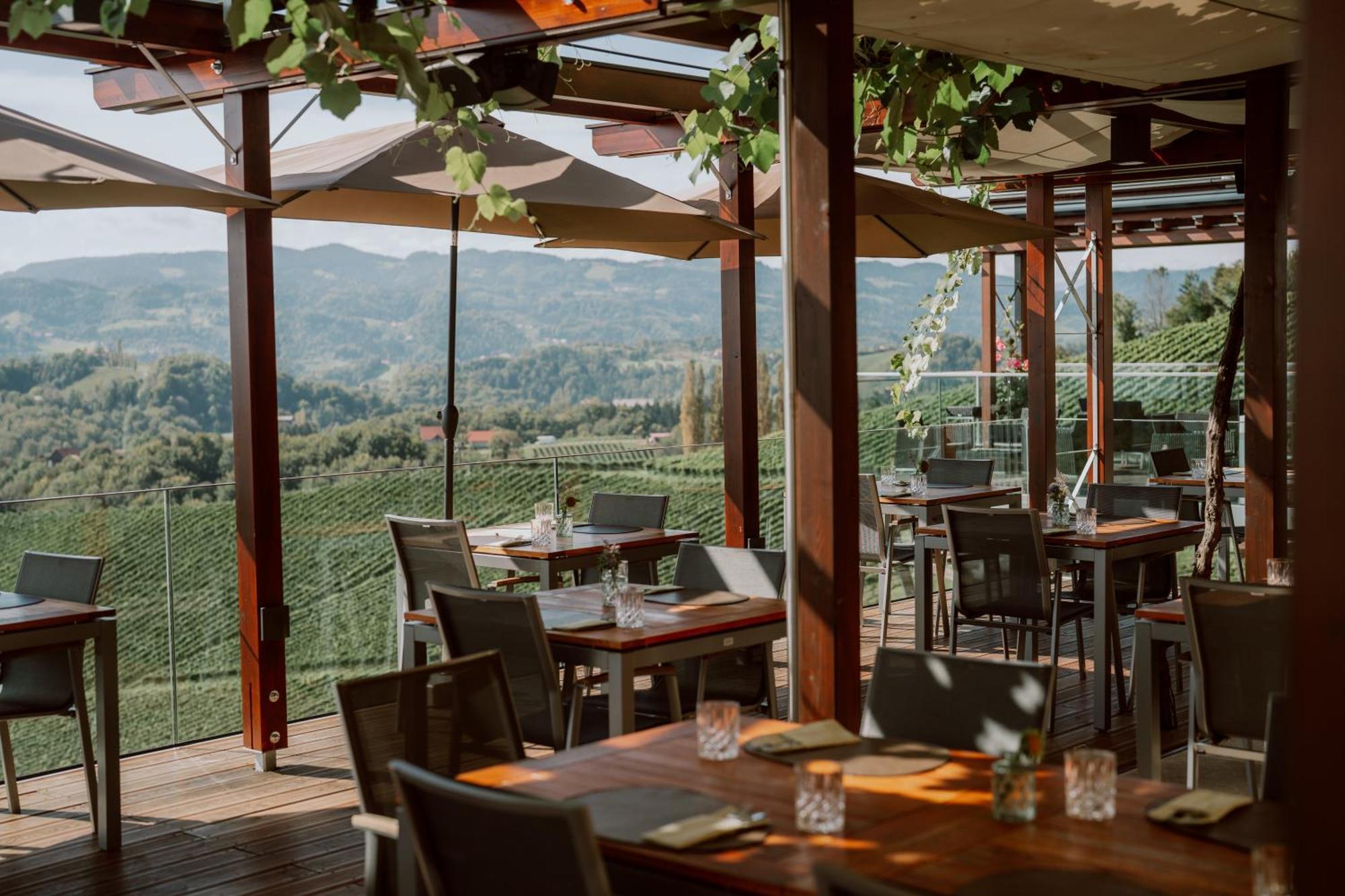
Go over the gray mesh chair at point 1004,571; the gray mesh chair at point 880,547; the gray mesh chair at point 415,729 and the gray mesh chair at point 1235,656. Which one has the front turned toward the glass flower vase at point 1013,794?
the gray mesh chair at point 415,729

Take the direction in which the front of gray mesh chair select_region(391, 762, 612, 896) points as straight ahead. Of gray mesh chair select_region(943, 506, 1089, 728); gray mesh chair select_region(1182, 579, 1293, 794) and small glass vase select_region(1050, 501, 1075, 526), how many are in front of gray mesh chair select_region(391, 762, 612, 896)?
3

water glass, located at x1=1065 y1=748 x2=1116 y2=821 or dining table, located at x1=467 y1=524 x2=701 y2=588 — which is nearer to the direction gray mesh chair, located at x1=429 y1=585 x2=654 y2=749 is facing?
the dining table

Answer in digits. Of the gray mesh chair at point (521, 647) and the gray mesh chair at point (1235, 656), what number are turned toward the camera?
0

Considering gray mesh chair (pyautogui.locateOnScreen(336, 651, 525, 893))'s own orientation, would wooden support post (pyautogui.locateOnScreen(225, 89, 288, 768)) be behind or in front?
behind

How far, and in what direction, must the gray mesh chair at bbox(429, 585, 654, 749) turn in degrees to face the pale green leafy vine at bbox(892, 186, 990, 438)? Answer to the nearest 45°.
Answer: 0° — it already faces it

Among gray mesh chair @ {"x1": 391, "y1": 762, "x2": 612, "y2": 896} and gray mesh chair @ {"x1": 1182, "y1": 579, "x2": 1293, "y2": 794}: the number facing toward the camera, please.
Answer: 0

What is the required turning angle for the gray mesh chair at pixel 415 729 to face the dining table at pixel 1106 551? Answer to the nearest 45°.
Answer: approximately 90° to its left

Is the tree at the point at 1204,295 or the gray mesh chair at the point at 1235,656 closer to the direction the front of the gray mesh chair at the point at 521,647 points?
the tree

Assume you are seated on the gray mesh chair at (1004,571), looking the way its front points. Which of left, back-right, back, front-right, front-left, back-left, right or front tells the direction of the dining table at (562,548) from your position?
back-left

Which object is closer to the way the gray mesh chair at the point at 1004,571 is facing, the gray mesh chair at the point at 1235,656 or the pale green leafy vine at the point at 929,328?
the pale green leafy vine
